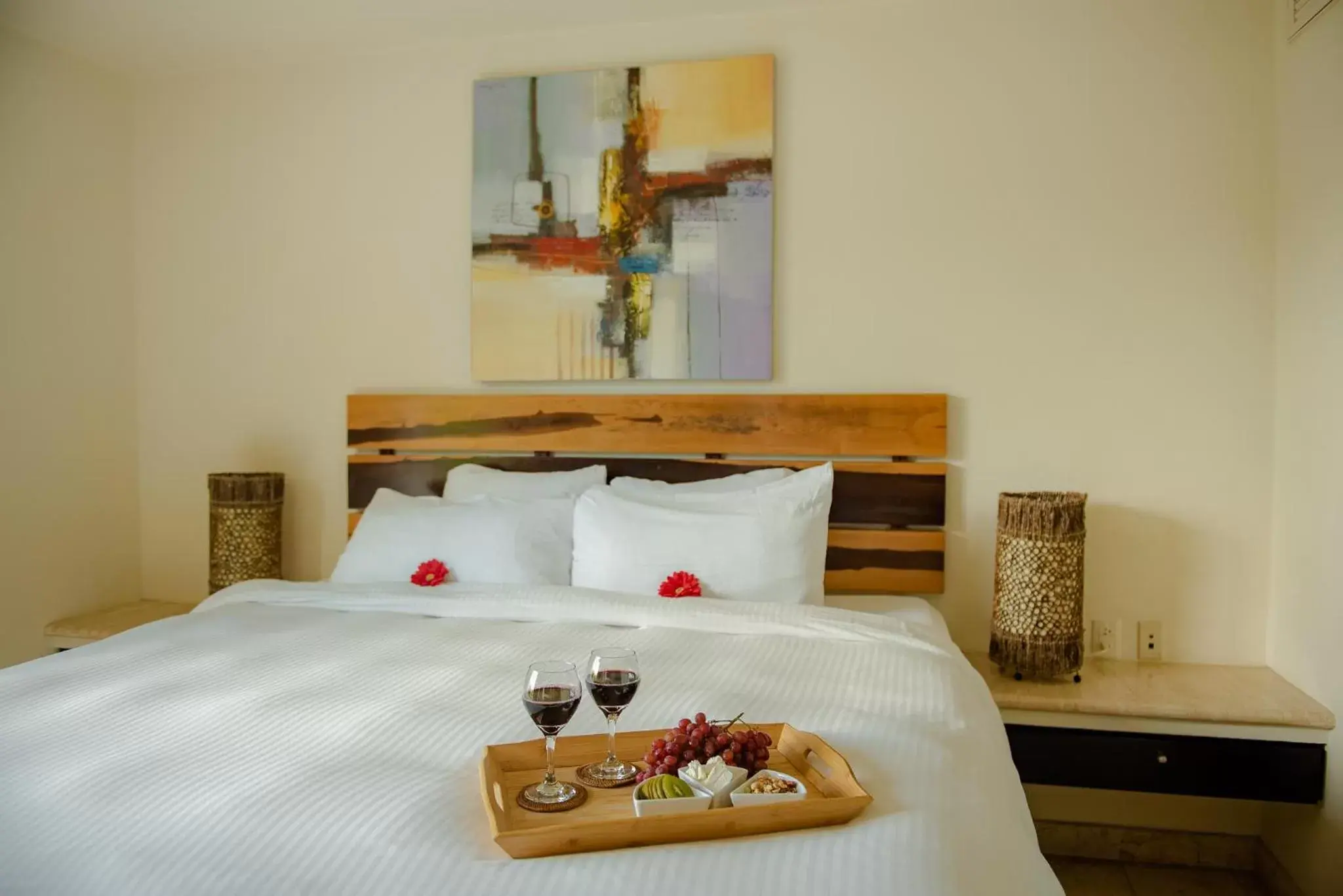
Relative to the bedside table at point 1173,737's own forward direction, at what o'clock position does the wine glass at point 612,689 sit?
The wine glass is roughly at 1 o'clock from the bedside table.

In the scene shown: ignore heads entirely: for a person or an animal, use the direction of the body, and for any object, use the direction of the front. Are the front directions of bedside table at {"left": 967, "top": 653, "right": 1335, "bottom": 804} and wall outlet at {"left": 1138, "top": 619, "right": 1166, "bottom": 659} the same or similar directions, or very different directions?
same or similar directions

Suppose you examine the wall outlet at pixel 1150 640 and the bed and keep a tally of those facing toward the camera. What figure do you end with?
2

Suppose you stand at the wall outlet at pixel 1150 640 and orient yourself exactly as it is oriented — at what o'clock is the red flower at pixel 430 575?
The red flower is roughly at 2 o'clock from the wall outlet.

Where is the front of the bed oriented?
toward the camera

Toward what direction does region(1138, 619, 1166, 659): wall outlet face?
toward the camera

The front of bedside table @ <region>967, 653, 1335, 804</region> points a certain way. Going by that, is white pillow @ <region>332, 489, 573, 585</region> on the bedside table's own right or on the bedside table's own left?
on the bedside table's own right

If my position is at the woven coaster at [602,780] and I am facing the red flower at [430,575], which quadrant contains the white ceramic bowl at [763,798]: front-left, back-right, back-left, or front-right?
back-right

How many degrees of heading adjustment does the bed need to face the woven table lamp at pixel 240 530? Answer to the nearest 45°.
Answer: approximately 135° to its right

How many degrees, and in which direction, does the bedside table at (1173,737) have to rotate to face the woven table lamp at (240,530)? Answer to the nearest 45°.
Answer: approximately 90° to its right

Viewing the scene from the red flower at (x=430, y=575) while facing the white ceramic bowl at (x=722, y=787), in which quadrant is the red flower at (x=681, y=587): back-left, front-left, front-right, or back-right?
front-left

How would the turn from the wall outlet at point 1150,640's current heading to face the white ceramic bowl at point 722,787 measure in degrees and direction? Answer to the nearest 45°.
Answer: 0° — it already faces it

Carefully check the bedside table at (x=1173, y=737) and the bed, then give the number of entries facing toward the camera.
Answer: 2
